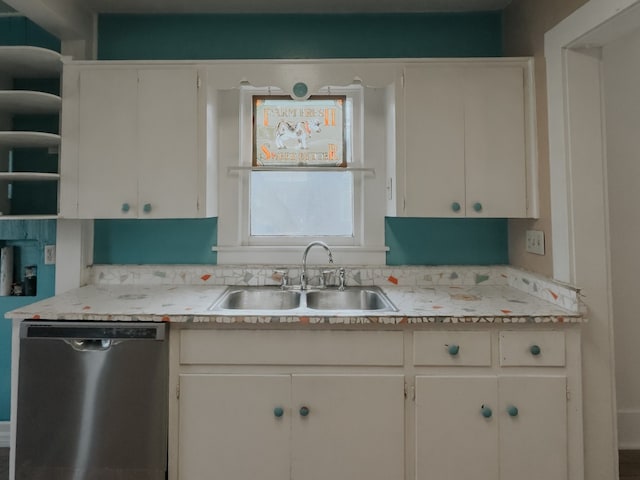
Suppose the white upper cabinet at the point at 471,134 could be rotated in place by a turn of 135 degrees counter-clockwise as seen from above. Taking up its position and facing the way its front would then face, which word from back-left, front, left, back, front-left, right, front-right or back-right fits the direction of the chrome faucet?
back-left

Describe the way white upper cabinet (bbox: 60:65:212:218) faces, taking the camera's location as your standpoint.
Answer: facing the viewer

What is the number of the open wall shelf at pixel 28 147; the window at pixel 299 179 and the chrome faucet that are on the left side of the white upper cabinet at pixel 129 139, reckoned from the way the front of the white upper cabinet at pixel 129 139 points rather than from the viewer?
2

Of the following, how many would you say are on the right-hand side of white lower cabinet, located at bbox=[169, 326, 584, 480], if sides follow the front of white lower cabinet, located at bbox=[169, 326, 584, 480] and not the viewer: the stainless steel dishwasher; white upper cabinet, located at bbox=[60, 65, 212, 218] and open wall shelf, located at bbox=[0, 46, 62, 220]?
3

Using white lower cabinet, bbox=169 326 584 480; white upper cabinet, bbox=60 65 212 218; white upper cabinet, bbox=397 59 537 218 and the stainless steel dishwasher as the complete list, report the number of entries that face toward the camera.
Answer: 4

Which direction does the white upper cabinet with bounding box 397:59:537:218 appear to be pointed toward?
toward the camera

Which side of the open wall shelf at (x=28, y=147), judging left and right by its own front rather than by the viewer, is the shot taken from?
front

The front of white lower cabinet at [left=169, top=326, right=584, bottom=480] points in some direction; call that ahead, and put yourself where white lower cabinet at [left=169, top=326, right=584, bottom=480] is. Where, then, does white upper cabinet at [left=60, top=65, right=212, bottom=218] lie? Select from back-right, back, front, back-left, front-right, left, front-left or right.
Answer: right

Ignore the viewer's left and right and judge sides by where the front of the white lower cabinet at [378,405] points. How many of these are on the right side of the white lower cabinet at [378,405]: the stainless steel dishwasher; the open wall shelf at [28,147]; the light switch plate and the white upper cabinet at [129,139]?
3

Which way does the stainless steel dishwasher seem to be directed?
toward the camera

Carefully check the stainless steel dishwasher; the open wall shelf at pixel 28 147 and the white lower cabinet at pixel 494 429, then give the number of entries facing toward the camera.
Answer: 3
